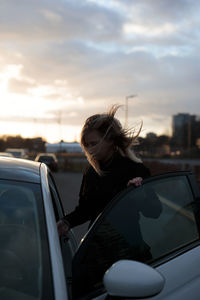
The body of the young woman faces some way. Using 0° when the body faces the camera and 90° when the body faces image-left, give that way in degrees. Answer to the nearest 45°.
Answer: approximately 45°

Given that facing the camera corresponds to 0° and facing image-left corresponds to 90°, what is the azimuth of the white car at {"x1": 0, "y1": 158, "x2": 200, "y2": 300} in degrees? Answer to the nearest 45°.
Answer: approximately 0°
